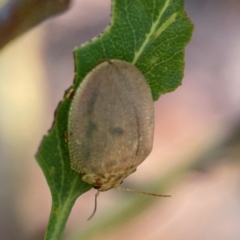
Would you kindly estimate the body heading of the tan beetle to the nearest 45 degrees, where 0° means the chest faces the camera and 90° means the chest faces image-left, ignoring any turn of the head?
approximately 0°
